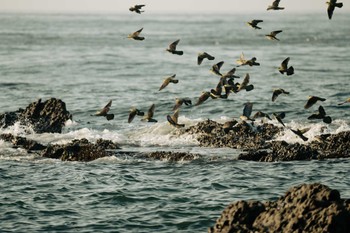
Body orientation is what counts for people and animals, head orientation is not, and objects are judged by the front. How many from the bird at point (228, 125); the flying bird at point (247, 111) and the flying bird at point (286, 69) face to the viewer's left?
3

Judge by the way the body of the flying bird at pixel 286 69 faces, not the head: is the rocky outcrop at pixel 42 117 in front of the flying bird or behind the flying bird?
in front

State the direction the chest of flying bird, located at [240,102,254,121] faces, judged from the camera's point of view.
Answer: to the viewer's left

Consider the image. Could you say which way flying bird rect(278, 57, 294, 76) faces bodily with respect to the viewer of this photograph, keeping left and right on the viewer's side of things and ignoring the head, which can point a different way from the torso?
facing to the left of the viewer

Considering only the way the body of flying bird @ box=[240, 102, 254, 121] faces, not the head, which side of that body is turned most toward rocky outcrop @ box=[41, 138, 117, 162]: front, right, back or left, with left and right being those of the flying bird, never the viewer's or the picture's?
front

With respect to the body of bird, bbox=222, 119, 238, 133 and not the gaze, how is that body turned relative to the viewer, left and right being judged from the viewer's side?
facing to the left of the viewer

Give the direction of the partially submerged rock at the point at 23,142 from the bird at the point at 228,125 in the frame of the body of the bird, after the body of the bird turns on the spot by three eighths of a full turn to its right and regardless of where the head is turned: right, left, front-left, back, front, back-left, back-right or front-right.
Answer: back-left
